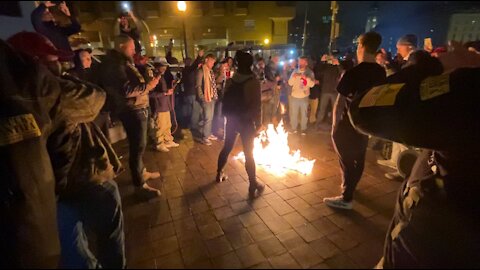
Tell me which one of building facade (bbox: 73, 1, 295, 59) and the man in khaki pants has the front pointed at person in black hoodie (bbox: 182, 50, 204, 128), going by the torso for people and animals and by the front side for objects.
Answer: the building facade

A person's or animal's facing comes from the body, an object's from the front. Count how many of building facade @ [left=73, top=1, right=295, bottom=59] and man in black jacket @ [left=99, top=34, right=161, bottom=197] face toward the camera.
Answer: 1

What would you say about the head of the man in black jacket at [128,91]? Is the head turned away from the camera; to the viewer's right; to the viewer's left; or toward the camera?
to the viewer's right

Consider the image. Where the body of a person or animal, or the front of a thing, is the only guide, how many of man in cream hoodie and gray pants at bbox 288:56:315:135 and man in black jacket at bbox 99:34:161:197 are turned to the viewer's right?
1

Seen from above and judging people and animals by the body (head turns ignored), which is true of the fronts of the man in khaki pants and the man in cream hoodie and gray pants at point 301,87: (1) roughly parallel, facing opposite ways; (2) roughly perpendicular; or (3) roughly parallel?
roughly perpendicular

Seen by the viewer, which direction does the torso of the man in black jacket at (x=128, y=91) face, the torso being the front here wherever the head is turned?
to the viewer's right

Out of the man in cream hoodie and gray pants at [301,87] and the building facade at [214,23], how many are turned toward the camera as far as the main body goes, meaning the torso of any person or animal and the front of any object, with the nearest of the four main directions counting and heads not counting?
2

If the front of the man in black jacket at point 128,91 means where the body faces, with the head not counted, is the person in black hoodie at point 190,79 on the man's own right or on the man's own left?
on the man's own left

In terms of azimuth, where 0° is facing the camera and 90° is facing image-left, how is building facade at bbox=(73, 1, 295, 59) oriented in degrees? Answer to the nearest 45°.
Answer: approximately 0°

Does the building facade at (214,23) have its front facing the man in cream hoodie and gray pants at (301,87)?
yes

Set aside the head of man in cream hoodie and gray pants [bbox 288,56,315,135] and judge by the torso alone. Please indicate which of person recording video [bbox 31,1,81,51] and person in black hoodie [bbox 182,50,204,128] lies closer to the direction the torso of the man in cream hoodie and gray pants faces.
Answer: the person recording video

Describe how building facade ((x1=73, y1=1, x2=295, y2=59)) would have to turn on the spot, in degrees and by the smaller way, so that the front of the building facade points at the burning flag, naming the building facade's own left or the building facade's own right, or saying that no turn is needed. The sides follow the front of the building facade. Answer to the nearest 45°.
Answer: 0° — it already faces it
